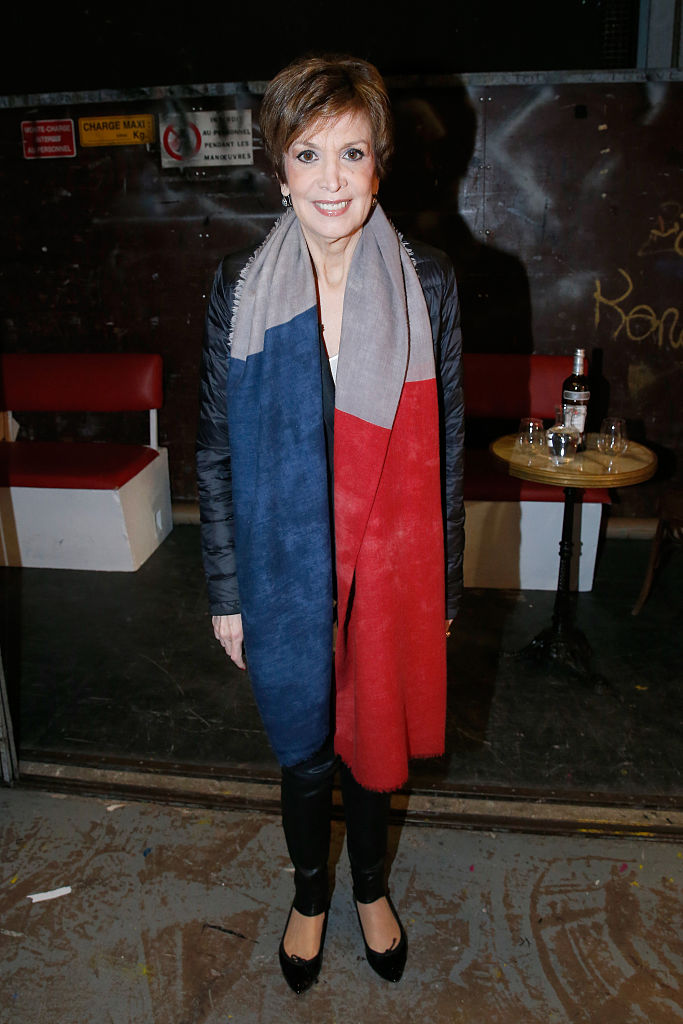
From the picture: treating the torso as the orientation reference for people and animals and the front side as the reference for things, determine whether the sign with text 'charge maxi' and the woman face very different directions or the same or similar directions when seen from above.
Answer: same or similar directions

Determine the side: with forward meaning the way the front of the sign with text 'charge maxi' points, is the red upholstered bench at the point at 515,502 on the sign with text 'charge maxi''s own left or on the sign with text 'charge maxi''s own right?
on the sign with text 'charge maxi''s own left

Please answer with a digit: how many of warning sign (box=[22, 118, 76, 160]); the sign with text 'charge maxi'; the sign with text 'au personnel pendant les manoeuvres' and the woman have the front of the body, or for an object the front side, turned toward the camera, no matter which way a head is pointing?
4

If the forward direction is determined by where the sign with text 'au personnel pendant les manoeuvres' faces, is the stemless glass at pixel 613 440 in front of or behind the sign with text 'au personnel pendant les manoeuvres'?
in front

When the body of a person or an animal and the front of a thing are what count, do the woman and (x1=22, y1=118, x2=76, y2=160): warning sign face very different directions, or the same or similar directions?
same or similar directions

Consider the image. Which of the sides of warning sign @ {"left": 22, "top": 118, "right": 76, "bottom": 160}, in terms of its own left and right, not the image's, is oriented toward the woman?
front

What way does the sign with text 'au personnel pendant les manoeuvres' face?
toward the camera

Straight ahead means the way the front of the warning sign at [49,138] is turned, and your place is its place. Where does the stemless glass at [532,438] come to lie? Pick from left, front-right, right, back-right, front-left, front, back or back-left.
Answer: front-left

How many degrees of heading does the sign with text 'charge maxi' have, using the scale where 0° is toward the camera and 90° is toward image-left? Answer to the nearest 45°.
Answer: approximately 0°

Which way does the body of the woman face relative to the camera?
toward the camera

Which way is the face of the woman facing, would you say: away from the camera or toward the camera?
toward the camera

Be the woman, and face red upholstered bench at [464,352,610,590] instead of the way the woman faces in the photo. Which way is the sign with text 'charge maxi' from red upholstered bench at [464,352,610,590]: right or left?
left

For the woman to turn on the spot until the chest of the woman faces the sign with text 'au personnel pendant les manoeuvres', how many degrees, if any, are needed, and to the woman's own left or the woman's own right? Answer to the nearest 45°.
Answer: approximately 180°

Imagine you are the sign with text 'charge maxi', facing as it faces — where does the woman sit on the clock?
The woman is roughly at 12 o'clock from the sign with text 'charge maxi'.
